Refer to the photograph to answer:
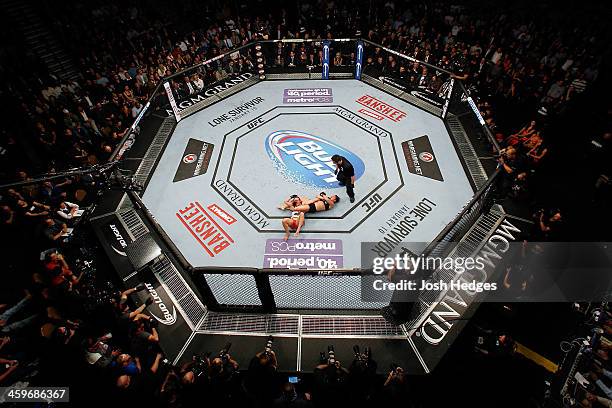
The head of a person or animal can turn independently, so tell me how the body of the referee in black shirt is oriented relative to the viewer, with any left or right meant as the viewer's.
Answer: facing the viewer and to the left of the viewer

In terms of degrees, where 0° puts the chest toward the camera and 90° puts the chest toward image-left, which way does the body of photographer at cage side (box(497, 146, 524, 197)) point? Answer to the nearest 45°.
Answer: approximately 90°

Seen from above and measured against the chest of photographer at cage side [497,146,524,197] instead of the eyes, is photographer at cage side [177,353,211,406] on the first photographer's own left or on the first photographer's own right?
on the first photographer's own left

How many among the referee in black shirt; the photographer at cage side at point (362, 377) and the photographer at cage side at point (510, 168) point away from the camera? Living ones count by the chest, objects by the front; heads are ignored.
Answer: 1

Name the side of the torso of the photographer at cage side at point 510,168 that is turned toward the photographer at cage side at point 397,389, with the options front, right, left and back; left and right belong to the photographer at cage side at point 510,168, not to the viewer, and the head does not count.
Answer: left

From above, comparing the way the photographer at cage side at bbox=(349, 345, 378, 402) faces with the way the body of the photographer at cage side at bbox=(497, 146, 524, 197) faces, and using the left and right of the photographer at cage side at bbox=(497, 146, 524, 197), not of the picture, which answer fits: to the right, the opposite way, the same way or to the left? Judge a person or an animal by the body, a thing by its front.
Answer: to the right

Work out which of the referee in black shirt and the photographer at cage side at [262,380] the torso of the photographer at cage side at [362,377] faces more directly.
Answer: the referee in black shirt

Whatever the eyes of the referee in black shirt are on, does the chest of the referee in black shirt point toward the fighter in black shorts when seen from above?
yes

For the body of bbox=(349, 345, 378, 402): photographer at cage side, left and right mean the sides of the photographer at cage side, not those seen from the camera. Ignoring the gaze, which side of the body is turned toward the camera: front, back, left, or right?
back

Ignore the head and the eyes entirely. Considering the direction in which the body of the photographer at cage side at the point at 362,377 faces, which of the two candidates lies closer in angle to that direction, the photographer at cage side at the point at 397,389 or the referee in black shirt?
the referee in black shirt
